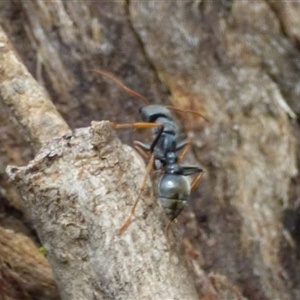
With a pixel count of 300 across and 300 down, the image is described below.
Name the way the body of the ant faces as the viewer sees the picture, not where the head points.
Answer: away from the camera
